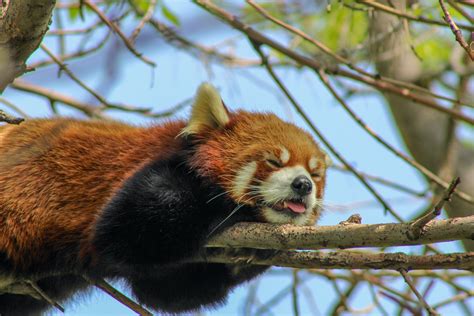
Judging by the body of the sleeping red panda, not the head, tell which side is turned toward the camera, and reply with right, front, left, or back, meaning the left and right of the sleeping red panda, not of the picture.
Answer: right

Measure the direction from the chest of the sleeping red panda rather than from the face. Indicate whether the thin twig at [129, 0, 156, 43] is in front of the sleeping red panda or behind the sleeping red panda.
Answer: behind

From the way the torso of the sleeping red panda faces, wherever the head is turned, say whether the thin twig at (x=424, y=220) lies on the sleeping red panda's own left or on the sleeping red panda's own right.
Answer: on the sleeping red panda's own left
